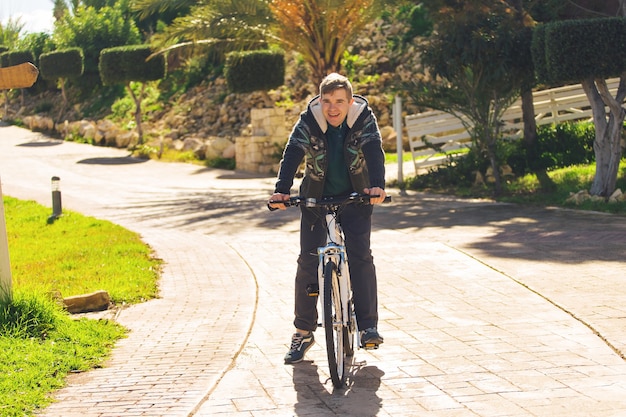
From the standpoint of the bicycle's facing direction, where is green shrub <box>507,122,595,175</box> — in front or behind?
behind

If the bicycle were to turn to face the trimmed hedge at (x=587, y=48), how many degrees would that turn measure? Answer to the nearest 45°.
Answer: approximately 135° to its left

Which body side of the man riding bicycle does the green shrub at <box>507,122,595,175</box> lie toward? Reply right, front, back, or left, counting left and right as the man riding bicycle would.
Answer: back

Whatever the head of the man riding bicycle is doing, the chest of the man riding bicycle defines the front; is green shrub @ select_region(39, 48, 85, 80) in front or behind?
behind

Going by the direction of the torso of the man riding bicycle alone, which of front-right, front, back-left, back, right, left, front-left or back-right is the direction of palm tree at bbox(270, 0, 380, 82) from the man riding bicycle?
back

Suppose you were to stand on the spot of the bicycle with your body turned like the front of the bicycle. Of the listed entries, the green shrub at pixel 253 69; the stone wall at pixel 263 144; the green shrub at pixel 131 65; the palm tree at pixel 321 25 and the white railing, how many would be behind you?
5

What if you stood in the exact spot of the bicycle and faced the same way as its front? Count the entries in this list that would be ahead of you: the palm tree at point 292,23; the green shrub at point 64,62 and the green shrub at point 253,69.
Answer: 0

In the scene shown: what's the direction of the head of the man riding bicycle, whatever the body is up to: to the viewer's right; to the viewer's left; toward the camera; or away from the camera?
toward the camera

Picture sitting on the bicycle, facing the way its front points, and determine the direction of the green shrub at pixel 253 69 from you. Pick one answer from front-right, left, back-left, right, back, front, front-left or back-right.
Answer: back

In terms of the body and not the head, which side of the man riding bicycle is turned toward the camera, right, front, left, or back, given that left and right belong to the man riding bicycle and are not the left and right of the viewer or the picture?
front

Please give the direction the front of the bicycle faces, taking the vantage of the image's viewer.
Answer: facing the viewer

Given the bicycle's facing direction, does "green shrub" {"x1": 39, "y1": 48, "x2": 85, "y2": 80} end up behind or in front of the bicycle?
behind

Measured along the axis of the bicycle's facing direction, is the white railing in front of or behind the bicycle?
behind

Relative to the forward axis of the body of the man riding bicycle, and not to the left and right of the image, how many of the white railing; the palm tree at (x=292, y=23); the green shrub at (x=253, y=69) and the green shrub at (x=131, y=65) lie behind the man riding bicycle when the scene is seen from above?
4

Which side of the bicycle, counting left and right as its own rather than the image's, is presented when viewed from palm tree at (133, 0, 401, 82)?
back

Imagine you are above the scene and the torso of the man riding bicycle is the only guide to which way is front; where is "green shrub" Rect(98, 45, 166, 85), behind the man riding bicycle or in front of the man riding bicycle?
behind

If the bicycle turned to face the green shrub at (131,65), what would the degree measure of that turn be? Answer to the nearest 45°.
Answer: approximately 180°
